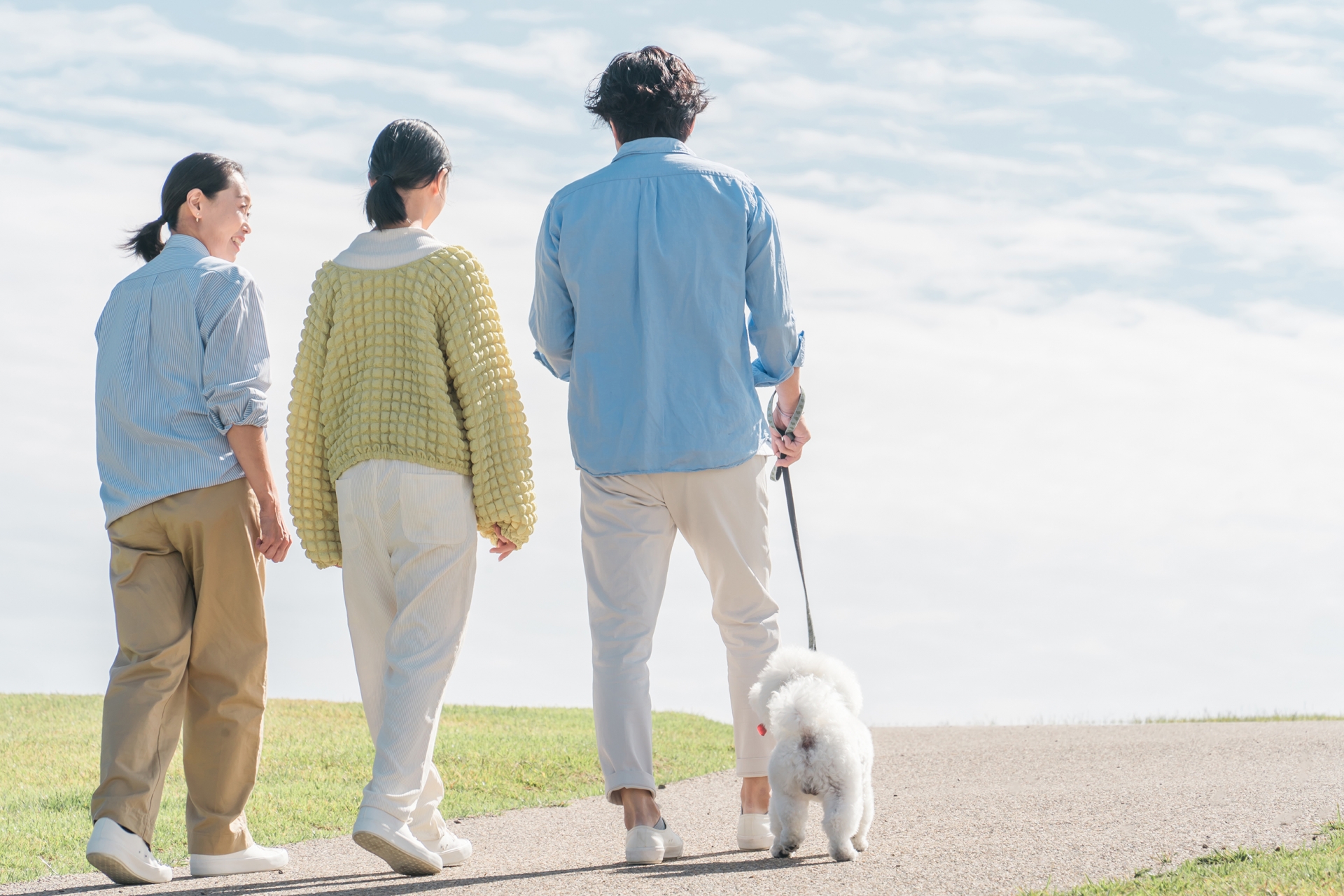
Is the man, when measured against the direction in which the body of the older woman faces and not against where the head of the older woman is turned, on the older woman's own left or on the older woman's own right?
on the older woman's own right

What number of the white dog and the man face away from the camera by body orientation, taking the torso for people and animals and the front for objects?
2

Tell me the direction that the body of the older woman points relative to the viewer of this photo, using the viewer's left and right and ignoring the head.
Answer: facing away from the viewer and to the right of the viewer

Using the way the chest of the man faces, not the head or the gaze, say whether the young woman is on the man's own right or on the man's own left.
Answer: on the man's own left

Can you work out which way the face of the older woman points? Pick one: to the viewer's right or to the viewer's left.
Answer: to the viewer's right

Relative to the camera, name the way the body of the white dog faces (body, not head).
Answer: away from the camera

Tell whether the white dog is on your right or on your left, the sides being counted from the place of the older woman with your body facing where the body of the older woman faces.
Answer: on your right

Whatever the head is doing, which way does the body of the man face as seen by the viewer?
away from the camera

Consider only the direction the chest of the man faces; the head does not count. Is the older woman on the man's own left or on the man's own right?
on the man's own left

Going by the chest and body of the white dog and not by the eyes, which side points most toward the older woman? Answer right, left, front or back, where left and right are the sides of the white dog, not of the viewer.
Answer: left

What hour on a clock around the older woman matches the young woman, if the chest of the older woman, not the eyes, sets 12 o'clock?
The young woman is roughly at 3 o'clock from the older woman.
